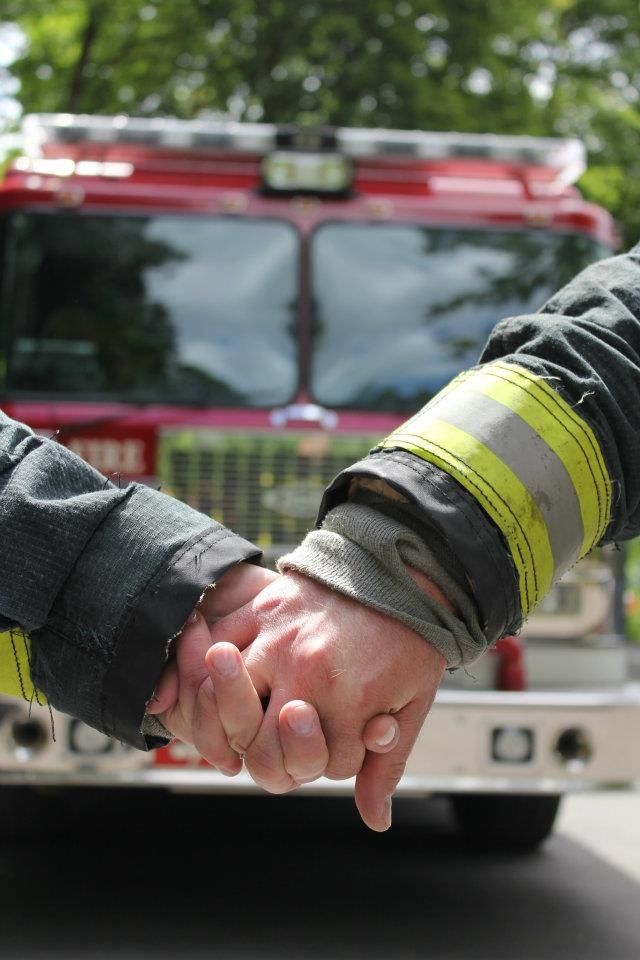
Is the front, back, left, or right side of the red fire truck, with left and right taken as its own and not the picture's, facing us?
front
